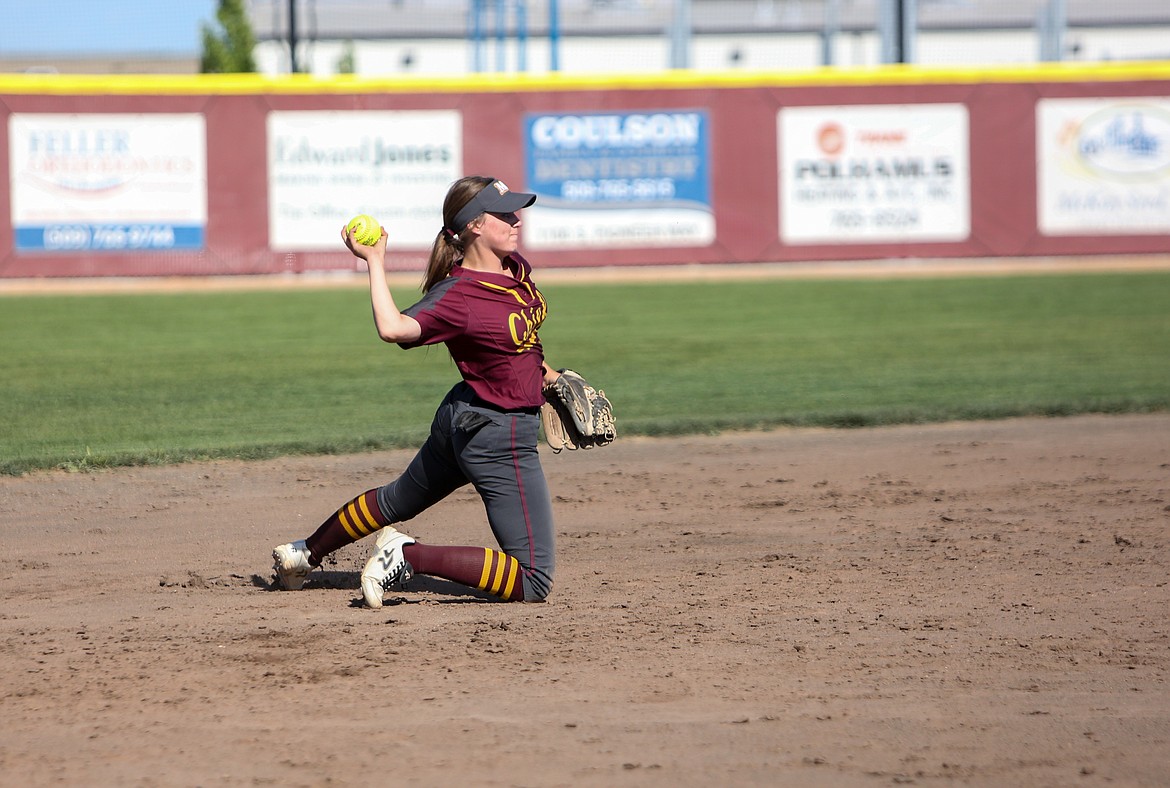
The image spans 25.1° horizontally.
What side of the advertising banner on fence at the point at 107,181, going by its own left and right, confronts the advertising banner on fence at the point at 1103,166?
left

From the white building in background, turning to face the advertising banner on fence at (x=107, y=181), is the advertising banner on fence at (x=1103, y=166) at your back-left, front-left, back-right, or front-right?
front-left

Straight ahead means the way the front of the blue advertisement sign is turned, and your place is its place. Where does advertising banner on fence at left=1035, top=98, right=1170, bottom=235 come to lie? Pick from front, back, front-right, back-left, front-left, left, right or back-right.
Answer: left

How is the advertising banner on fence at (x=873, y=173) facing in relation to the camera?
toward the camera

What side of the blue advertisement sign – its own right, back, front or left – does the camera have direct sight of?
front

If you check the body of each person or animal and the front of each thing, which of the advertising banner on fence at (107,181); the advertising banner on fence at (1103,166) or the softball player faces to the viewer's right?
the softball player

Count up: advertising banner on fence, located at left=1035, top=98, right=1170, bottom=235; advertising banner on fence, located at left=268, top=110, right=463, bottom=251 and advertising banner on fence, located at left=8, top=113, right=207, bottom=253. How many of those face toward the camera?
3

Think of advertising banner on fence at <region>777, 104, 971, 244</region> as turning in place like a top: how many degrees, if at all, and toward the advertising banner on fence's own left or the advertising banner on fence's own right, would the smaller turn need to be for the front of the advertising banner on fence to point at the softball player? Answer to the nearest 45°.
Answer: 0° — it already faces them

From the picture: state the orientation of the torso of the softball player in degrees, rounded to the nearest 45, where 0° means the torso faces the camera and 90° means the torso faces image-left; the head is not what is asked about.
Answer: approximately 270°

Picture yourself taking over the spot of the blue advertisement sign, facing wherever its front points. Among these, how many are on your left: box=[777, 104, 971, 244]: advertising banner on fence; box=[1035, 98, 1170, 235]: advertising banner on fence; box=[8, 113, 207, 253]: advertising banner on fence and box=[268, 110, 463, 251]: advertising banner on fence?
2

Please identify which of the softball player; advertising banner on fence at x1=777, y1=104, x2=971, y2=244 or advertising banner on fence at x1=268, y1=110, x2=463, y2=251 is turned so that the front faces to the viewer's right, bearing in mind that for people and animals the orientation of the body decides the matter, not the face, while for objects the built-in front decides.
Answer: the softball player

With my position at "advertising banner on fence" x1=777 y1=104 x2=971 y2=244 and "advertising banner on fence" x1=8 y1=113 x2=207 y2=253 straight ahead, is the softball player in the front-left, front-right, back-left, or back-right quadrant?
front-left

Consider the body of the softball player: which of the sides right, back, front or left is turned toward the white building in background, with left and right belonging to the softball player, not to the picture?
left

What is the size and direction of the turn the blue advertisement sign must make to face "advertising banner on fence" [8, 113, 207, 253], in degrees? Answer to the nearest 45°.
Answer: approximately 90° to its right
